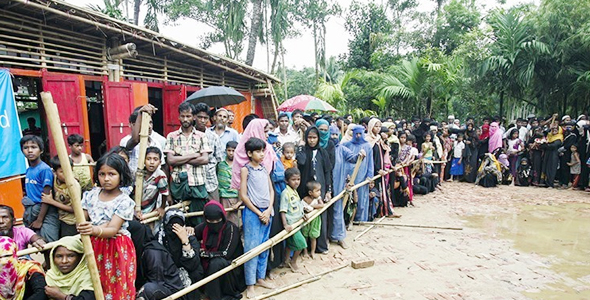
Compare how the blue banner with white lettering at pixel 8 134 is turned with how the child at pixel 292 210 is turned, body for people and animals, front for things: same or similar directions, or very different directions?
same or similar directions

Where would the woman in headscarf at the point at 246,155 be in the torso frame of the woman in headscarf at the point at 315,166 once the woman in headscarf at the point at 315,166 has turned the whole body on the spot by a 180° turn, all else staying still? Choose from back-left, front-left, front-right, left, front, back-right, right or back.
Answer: back-left

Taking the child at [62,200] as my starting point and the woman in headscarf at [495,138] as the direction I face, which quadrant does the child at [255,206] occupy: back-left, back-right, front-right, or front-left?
front-right

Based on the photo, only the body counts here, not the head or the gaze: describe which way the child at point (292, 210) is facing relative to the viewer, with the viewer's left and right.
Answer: facing the viewer and to the right of the viewer

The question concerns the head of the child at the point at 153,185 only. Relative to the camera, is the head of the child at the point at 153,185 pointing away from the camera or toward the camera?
toward the camera

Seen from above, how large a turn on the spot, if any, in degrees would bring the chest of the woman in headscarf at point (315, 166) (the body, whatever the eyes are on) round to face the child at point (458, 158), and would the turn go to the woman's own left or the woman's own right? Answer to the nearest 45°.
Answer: approximately 135° to the woman's own left

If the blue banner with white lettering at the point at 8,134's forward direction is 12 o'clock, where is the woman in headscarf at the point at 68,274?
The woman in headscarf is roughly at 12 o'clock from the blue banner with white lettering.

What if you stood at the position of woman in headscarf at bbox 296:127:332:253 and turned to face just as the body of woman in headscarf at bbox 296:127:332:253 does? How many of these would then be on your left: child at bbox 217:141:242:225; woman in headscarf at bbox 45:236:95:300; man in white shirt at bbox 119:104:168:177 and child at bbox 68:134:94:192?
0

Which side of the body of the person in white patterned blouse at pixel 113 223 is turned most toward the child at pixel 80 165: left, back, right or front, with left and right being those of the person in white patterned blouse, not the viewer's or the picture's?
back

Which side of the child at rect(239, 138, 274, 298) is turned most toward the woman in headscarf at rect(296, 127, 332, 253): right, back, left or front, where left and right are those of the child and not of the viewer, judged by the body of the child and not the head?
left

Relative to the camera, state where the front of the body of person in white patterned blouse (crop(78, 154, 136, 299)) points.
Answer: toward the camera
